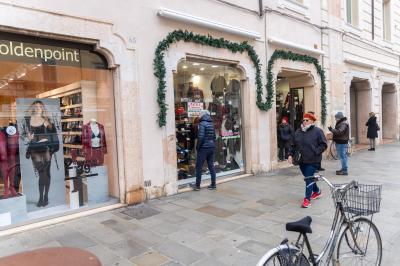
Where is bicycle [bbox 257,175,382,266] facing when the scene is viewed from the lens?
facing away from the viewer and to the right of the viewer

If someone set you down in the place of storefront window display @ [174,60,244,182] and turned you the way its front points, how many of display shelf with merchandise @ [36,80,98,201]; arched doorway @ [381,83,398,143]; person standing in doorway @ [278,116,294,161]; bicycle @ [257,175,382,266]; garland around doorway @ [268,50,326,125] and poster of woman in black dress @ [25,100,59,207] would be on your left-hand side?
3

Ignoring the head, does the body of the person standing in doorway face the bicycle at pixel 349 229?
yes

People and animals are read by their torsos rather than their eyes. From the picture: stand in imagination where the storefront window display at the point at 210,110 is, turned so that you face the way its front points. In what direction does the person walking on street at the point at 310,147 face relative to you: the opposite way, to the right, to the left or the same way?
to the right

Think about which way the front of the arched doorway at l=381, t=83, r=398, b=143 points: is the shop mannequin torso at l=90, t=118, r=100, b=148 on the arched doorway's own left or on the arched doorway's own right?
on the arched doorway's own right

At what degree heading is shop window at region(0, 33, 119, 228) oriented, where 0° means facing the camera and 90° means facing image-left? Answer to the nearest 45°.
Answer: approximately 315°

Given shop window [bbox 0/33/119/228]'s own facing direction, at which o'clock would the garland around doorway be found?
The garland around doorway is roughly at 10 o'clock from the shop window.

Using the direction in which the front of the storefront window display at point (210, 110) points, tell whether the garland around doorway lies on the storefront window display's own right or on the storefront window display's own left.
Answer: on the storefront window display's own left

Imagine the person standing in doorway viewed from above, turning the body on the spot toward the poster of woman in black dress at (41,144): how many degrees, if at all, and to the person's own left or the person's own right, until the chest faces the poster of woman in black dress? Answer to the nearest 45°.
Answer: approximately 45° to the person's own right

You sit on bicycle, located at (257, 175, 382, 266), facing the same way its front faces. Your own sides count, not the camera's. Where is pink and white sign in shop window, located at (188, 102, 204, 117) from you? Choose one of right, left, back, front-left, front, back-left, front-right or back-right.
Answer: left

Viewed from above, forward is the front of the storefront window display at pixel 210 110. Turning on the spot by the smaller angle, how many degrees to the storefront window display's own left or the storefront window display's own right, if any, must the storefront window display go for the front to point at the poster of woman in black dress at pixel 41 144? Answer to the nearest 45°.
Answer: approximately 90° to the storefront window display's own right

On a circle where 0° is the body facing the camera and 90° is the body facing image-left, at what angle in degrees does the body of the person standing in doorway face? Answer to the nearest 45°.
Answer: approximately 0°
